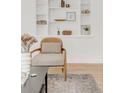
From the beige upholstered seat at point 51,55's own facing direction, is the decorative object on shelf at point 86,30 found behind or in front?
behind

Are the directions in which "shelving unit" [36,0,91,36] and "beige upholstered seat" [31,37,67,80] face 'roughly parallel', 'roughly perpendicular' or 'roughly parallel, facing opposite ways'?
roughly parallel

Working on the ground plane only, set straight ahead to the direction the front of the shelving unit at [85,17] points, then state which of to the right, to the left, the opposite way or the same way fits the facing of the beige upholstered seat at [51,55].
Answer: the same way

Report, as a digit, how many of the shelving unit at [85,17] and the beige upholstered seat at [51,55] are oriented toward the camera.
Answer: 2

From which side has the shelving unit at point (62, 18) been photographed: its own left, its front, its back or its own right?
front

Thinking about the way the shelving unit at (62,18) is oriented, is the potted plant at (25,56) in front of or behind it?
in front

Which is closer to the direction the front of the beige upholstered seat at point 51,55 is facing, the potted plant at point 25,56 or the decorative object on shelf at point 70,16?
the potted plant

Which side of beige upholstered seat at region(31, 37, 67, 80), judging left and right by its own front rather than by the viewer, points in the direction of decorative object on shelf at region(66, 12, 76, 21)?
back

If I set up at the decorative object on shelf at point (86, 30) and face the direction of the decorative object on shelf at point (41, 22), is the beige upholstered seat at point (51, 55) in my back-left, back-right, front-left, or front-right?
front-left

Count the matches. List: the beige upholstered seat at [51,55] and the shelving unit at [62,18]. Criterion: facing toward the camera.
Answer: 2

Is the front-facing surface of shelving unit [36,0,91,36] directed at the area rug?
yes

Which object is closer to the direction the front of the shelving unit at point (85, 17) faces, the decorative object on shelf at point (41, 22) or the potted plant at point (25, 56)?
the potted plant
